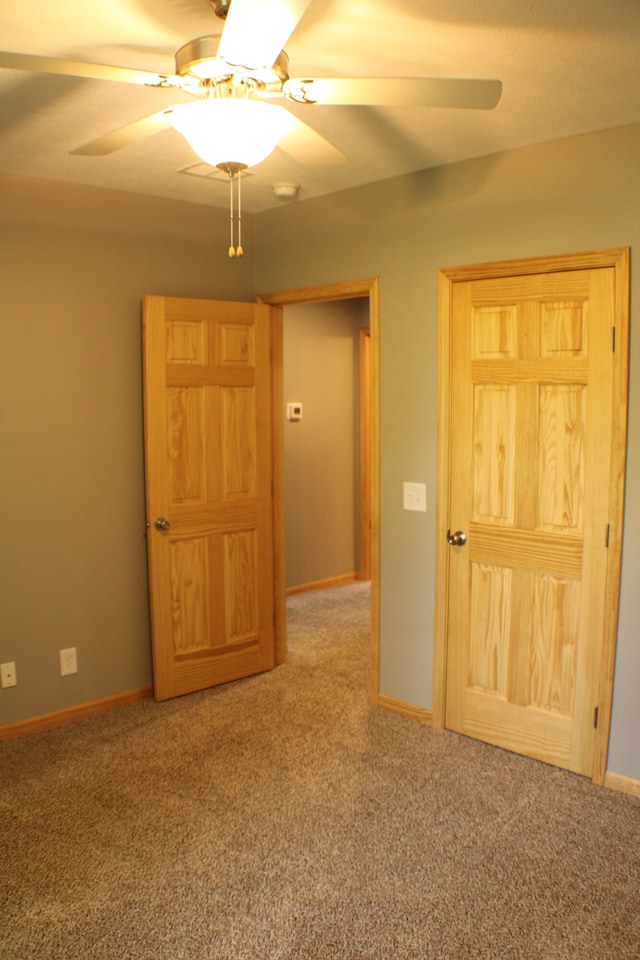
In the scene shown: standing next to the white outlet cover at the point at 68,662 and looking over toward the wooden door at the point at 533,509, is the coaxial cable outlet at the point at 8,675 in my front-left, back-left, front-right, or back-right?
back-right

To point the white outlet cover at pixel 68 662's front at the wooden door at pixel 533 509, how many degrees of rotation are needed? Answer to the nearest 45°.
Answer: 0° — it already faces it

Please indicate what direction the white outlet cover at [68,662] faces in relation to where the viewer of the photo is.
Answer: facing the viewer and to the right of the viewer

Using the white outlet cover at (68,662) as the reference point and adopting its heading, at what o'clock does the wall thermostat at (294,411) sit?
The wall thermostat is roughly at 9 o'clock from the white outlet cover.

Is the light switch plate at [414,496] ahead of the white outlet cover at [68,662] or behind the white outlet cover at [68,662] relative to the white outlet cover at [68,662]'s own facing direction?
ahead

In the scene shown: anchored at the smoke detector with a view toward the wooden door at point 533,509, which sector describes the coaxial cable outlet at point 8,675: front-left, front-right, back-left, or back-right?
back-right
